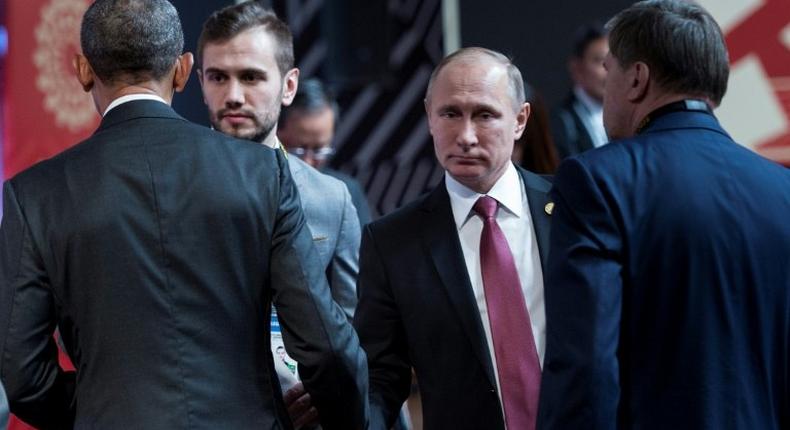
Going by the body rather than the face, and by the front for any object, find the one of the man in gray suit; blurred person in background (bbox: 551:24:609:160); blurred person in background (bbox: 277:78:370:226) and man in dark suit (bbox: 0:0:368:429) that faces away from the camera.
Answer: the man in dark suit

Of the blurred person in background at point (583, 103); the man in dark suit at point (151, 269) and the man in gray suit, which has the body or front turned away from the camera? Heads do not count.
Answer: the man in dark suit

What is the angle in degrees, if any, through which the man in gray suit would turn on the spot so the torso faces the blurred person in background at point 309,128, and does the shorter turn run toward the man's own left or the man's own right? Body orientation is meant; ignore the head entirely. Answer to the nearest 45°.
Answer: approximately 135° to the man's own right

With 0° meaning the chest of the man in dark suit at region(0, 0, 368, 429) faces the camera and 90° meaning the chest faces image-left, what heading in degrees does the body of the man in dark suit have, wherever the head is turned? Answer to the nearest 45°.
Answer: approximately 180°

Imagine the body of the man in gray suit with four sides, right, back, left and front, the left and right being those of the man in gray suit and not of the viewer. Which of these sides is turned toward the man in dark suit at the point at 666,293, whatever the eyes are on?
left

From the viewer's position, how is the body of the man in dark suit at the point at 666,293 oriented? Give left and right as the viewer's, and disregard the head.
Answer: facing away from the viewer and to the left of the viewer

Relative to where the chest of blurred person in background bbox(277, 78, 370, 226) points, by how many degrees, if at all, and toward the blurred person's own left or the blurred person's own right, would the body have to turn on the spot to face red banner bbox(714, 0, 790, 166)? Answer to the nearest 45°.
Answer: approximately 90° to the blurred person's own left

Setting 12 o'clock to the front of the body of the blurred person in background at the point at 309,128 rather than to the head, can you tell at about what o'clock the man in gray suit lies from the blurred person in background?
The man in gray suit is roughly at 12 o'clock from the blurred person in background.

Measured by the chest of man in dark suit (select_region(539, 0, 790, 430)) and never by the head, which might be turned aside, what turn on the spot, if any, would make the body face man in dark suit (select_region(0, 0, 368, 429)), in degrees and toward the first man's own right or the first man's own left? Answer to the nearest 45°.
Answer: approximately 45° to the first man's own left

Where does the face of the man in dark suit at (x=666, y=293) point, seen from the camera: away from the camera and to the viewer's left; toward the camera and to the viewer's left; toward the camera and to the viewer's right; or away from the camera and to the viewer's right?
away from the camera and to the viewer's left
